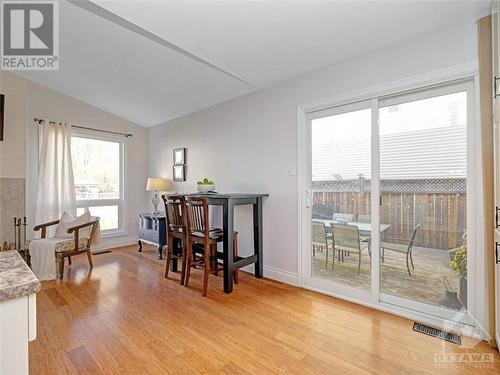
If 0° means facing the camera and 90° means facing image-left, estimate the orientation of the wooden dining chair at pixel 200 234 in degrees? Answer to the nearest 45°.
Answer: approximately 225°

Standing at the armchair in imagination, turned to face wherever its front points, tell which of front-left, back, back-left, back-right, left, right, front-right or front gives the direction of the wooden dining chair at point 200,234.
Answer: left

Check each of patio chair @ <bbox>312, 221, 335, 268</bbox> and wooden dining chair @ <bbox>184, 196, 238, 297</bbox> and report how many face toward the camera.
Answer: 0

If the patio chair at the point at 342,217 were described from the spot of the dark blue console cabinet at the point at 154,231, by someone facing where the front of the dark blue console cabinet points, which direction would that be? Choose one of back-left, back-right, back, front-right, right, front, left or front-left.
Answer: left

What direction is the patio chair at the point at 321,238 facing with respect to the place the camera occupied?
facing away from the viewer and to the right of the viewer

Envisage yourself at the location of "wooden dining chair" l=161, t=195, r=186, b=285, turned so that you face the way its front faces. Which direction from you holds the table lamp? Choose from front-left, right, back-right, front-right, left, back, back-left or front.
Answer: front-left

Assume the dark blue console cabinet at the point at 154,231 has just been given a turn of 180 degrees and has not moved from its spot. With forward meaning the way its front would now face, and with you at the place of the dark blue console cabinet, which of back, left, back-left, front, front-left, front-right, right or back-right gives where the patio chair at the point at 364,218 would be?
right

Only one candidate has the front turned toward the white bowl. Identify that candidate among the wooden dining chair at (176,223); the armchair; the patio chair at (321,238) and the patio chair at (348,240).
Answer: the wooden dining chair

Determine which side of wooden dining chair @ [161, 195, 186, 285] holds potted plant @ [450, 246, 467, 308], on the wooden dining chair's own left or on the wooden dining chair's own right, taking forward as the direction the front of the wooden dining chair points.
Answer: on the wooden dining chair's own right

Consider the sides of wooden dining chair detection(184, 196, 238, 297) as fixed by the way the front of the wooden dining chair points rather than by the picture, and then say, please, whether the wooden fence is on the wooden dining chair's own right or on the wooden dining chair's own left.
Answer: on the wooden dining chair's own right

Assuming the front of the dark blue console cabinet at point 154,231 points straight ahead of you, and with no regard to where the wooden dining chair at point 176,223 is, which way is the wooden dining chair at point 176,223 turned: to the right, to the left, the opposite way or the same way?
the opposite way

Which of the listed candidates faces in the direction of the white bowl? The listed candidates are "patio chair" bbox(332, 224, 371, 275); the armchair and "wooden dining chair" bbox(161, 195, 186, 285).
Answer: the wooden dining chair

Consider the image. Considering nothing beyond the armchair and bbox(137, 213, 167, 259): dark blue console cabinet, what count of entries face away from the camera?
0

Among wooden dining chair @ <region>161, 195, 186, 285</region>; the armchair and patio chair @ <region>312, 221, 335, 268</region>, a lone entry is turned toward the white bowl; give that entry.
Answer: the wooden dining chair

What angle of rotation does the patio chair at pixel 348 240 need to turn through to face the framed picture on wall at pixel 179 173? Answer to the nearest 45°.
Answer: approximately 135° to its left

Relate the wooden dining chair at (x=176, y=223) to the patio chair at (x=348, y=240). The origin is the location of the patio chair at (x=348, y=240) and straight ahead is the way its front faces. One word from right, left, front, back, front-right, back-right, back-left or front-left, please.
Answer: back-left

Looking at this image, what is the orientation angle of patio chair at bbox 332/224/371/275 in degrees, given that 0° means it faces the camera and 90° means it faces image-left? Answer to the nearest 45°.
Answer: approximately 225°

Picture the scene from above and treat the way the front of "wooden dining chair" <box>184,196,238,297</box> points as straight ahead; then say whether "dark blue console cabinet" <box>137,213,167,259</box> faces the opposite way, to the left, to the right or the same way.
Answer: the opposite way
